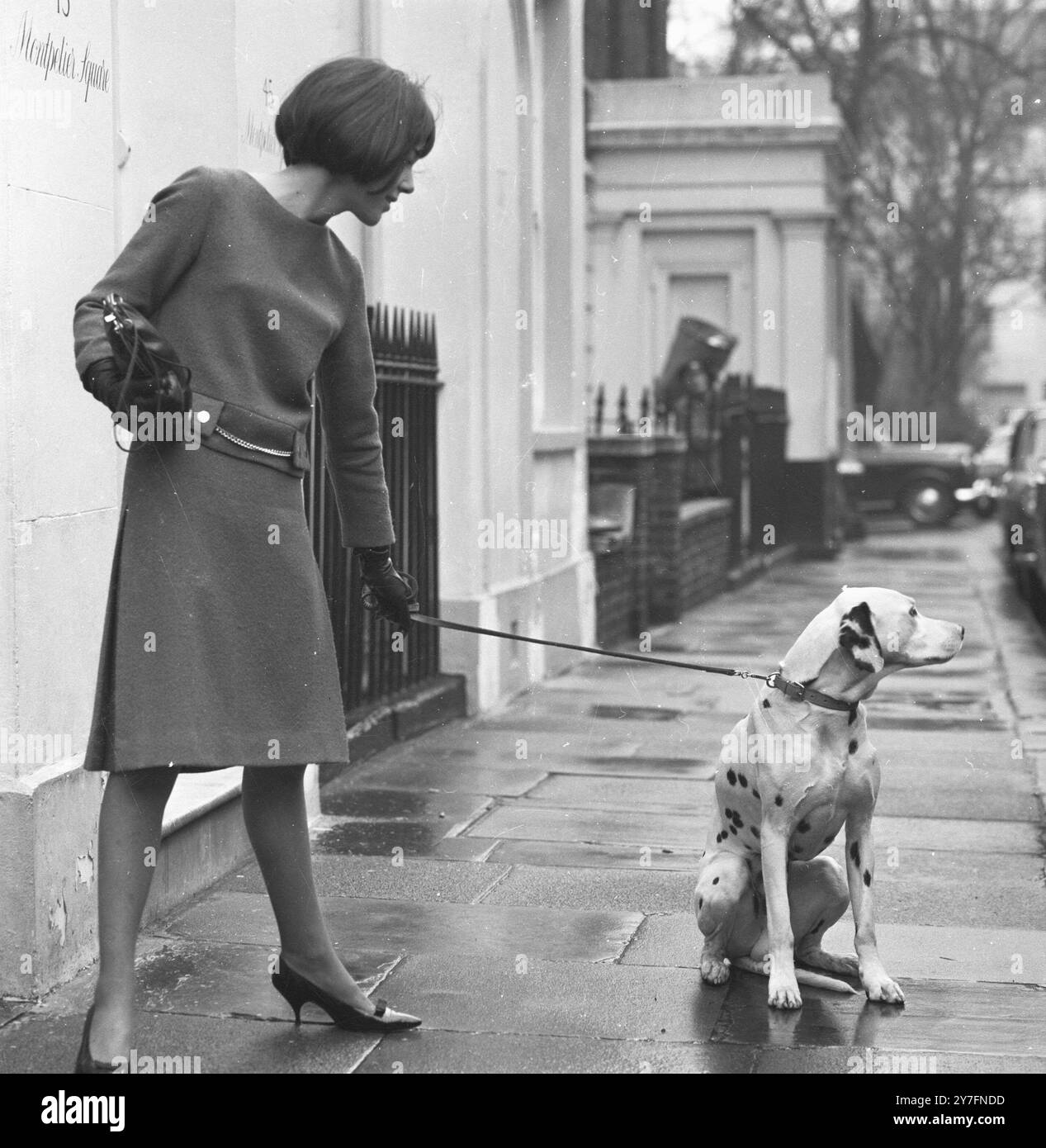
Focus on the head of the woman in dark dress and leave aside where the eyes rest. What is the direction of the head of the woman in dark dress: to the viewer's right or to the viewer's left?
to the viewer's right

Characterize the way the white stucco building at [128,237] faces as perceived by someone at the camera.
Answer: facing the viewer and to the right of the viewer

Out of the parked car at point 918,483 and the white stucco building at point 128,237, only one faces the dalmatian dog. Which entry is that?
the white stucco building

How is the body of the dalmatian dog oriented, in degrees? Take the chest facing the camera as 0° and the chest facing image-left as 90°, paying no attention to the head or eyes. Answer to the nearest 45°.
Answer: approximately 315°

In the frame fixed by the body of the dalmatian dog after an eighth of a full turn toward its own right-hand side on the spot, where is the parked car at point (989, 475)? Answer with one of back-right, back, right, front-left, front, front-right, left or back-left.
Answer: back

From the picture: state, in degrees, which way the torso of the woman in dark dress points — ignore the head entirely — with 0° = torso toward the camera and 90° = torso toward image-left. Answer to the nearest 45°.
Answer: approximately 315°

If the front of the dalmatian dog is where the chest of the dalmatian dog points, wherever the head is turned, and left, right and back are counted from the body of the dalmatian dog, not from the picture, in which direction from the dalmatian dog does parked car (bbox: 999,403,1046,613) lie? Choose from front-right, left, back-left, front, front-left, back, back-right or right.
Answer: back-left

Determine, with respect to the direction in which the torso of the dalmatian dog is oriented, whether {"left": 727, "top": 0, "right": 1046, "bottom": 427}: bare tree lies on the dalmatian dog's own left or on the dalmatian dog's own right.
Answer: on the dalmatian dog's own left
